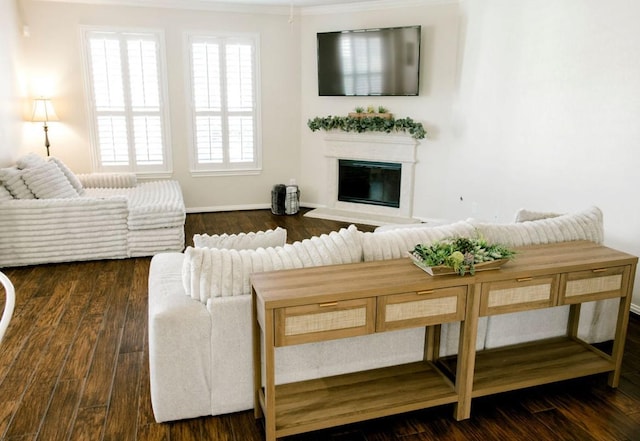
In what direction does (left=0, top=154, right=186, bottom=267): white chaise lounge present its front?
to the viewer's right

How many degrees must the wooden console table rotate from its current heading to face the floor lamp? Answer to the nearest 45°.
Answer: approximately 180°

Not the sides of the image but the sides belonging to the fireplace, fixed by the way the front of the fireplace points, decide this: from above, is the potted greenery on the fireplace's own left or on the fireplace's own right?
on the fireplace's own left

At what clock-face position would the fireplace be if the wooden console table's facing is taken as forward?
The fireplace is roughly at 7 o'clock from the wooden console table.

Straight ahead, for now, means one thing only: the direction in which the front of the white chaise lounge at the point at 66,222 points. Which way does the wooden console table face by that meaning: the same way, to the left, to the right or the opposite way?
to the right

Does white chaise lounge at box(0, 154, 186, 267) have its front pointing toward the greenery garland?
yes

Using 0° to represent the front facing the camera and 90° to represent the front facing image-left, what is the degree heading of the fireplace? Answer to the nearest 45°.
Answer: approximately 45°

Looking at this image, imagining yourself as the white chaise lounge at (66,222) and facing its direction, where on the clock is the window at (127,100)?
The window is roughly at 10 o'clock from the white chaise lounge.

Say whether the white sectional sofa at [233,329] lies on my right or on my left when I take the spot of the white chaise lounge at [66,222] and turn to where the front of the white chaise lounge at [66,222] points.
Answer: on my right

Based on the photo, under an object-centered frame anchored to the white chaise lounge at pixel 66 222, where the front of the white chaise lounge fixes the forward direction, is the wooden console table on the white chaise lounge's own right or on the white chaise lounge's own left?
on the white chaise lounge's own right

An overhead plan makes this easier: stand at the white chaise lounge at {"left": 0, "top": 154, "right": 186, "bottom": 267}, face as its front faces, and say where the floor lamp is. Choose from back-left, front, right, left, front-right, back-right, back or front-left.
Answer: left

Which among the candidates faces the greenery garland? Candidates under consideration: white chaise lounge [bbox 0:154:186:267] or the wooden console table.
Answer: the white chaise lounge

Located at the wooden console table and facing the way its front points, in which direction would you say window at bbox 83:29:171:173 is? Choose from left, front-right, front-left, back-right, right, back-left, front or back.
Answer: back

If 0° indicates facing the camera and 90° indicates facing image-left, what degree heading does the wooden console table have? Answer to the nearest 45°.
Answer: approximately 315°
